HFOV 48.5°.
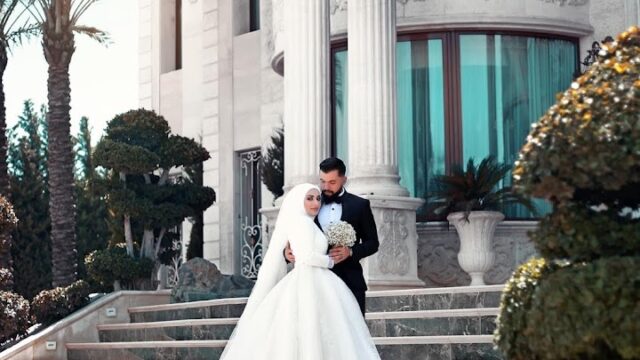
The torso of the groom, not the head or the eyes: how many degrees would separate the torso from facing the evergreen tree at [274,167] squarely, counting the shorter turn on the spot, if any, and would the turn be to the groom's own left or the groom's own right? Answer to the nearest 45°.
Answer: approximately 135° to the groom's own right

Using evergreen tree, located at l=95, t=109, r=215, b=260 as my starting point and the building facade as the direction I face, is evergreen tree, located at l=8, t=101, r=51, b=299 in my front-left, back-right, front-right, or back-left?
back-left

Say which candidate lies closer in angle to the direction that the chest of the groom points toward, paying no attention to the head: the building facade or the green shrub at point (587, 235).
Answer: the green shrub

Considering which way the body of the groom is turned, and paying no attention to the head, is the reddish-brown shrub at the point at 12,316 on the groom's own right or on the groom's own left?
on the groom's own right

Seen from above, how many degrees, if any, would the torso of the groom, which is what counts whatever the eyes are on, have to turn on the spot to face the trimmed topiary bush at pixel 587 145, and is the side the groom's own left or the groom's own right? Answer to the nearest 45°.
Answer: approximately 90° to the groom's own left

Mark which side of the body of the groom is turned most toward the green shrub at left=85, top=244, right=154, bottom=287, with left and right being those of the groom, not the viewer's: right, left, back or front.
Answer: right

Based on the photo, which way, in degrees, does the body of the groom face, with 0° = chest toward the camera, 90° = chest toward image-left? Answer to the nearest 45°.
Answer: approximately 45°

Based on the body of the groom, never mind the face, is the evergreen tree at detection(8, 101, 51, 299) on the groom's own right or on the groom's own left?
on the groom's own right

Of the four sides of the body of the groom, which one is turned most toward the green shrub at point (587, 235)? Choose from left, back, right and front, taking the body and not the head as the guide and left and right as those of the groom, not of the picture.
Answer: left
